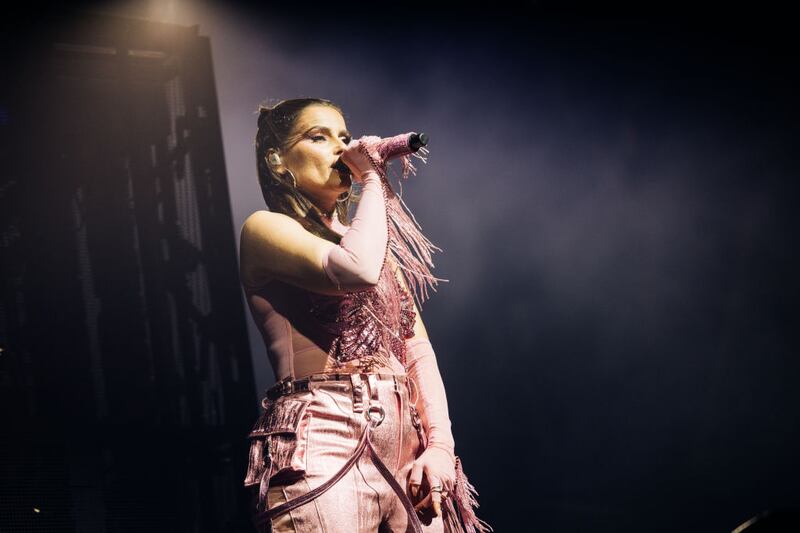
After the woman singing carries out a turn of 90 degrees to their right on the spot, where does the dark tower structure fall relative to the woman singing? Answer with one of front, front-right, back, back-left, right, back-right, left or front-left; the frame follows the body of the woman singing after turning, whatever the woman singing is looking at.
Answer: right

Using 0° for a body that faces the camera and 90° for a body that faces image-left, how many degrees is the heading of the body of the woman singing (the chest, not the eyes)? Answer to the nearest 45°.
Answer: approximately 315°
